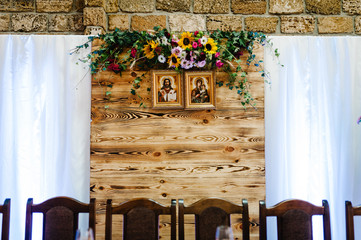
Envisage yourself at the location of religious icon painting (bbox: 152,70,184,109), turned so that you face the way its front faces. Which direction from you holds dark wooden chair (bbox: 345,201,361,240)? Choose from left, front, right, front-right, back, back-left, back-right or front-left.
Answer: front-left

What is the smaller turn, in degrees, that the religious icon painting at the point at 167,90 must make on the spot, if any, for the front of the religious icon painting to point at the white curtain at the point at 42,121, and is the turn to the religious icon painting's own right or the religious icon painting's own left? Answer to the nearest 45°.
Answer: approximately 90° to the religious icon painting's own right

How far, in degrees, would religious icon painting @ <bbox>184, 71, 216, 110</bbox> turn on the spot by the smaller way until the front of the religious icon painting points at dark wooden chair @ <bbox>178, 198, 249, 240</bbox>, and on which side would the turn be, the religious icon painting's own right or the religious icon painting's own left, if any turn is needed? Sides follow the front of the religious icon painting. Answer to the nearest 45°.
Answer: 0° — it already faces it
